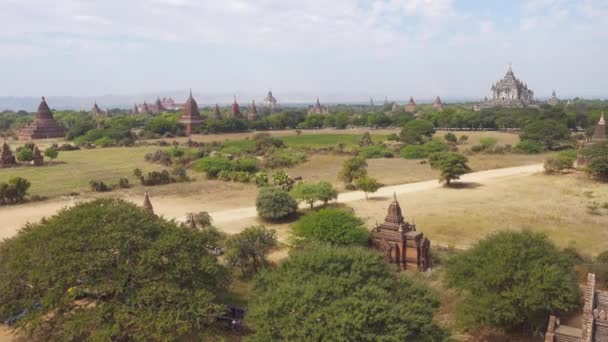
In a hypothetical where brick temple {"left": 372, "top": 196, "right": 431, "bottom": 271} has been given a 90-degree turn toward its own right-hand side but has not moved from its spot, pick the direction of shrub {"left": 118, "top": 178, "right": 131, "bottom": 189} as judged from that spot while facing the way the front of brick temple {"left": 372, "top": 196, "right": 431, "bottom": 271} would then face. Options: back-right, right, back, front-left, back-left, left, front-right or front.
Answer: right

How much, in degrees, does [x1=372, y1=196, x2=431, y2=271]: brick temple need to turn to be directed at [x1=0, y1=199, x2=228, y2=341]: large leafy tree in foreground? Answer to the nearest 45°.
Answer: approximately 90° to its right

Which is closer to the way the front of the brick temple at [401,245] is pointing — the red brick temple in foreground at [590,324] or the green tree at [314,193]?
the red brick temple in foreground

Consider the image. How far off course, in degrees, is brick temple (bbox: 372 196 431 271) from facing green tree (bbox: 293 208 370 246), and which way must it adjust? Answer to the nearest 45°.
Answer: approximately 135° to its right

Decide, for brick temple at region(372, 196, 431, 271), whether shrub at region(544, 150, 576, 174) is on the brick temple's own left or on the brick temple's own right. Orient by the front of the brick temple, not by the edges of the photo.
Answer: on the brick temple's own left

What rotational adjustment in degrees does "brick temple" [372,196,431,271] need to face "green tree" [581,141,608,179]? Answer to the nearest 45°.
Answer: approximately 90° to its left

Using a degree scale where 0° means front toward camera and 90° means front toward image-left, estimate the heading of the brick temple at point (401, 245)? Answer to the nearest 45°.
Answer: approximately 315°

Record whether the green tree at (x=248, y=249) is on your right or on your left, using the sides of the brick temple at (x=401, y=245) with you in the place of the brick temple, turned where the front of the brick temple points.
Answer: on your right

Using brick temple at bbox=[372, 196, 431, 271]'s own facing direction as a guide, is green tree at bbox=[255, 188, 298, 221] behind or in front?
behind

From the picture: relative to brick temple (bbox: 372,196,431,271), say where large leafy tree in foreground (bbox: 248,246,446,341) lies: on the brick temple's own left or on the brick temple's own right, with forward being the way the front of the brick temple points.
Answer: on the brick temple's own right

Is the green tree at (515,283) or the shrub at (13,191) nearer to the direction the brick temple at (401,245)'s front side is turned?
the green tree
